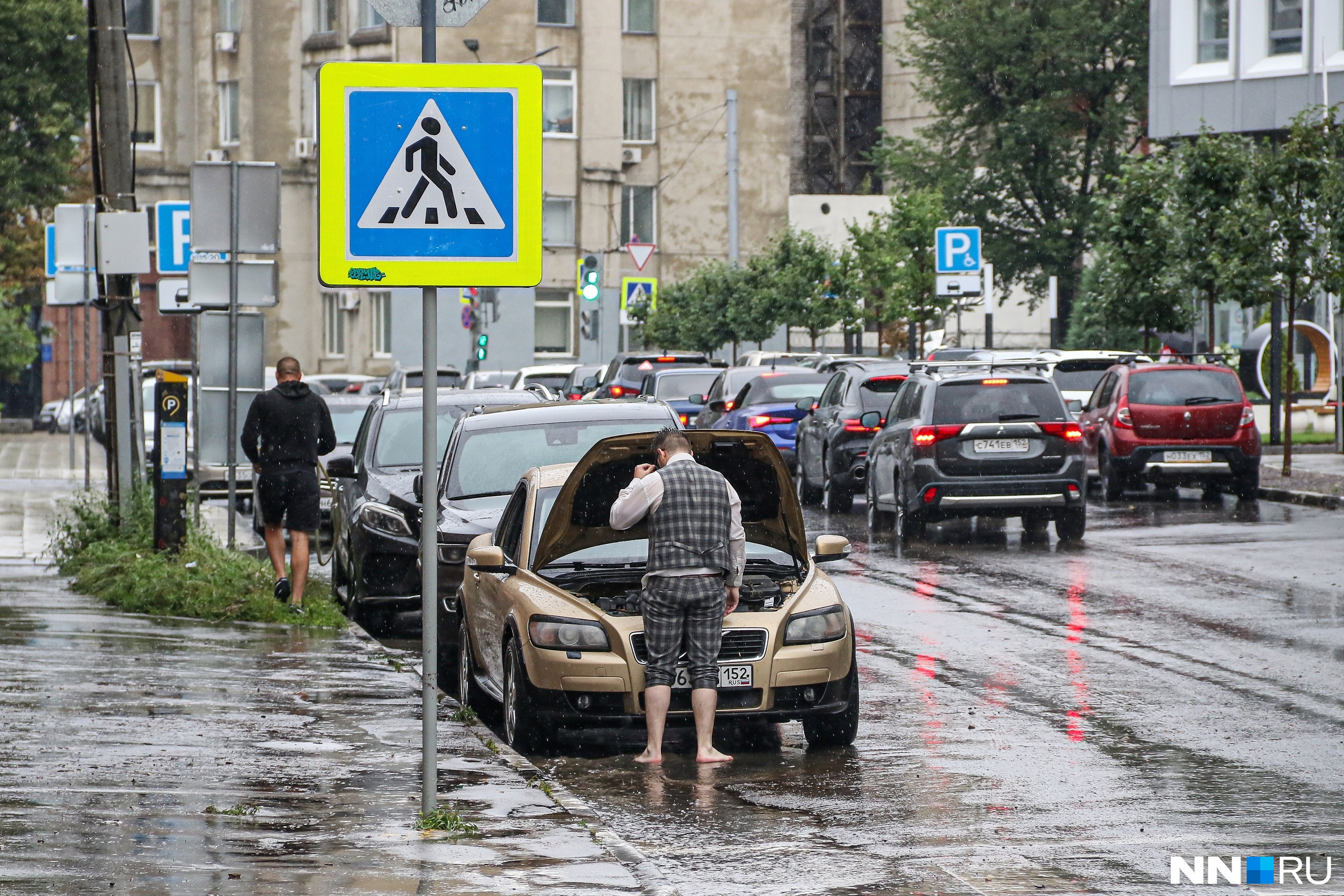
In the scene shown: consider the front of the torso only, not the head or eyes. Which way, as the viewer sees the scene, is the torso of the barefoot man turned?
away from the camera

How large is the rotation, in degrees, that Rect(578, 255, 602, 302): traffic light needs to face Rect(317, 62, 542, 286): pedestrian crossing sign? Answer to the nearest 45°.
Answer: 0° — it already faces it

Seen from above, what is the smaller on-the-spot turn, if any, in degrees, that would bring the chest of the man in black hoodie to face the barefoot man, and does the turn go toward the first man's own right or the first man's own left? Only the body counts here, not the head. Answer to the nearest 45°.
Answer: approximately 180°

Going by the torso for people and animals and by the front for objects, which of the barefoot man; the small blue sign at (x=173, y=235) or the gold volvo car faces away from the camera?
the barefoot man

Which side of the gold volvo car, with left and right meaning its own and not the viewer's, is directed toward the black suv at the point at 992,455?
back

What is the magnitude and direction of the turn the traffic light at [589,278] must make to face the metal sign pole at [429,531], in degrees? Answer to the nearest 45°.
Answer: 0° — it already faces it

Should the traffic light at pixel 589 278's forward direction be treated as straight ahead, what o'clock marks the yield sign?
The yield sign is roughly at 9 o'clock from the traffic light.

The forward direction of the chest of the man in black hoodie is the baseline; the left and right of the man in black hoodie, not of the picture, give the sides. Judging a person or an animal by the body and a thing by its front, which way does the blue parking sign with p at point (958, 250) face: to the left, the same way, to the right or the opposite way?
the opposite way

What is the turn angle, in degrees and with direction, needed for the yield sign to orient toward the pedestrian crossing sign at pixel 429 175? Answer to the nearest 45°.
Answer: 0° — it already faces it

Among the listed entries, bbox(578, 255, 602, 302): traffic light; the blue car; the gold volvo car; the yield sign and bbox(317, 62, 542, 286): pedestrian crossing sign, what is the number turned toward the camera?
4

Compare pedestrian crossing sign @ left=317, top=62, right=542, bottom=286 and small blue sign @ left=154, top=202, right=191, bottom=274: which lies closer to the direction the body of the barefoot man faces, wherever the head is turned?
the small blue sign

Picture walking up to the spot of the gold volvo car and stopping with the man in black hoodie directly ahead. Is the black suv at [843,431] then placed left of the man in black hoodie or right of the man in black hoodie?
right

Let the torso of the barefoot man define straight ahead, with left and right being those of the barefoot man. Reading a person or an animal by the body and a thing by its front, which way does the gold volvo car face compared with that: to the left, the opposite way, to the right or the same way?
the opposite way

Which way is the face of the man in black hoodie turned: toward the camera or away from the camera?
away from the camera

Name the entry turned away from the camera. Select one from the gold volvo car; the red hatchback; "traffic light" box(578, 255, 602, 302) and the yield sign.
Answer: the red hatchback

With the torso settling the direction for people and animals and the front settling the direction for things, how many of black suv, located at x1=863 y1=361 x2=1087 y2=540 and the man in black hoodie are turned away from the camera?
2
